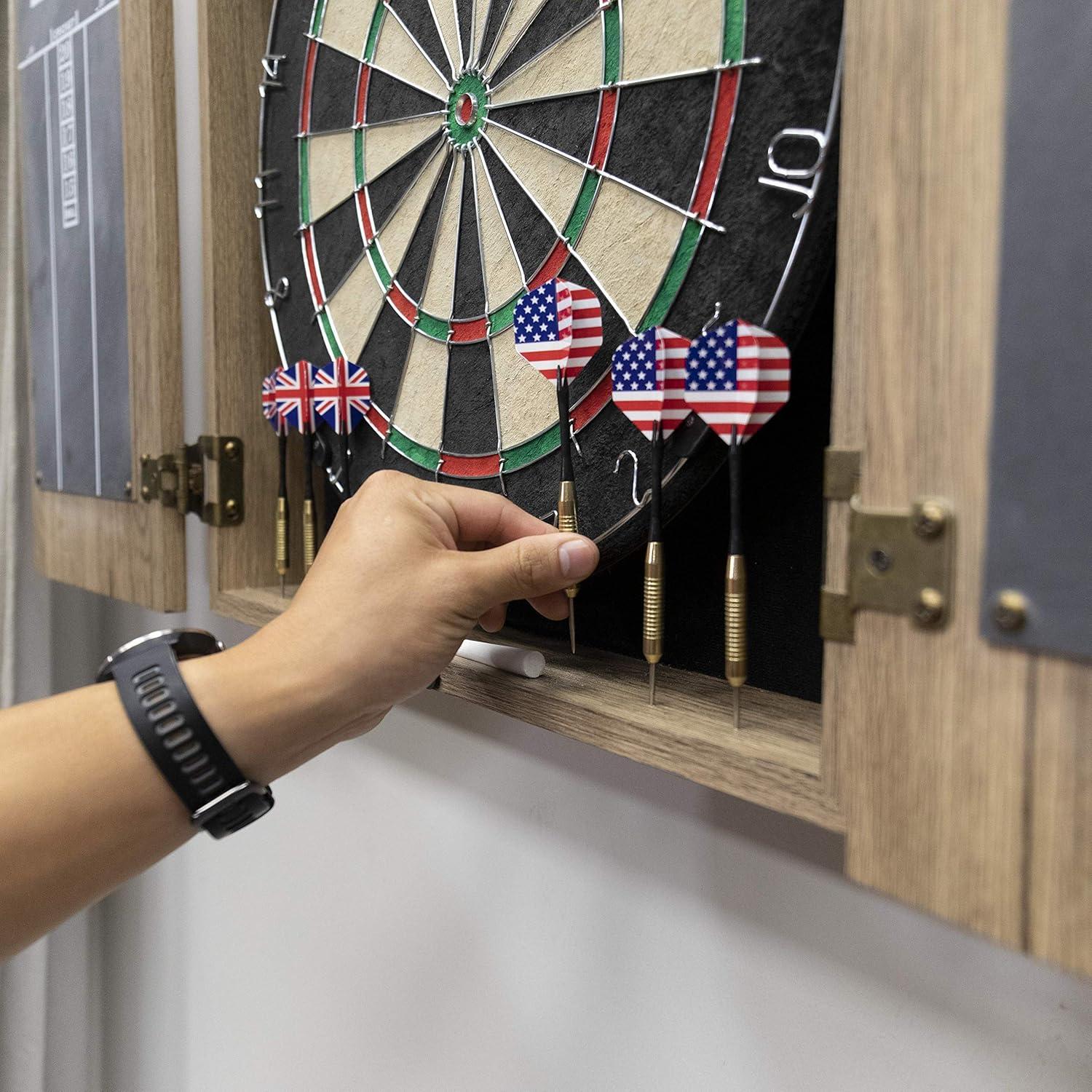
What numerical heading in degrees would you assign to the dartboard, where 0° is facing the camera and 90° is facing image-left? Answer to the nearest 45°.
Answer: approximately 45°

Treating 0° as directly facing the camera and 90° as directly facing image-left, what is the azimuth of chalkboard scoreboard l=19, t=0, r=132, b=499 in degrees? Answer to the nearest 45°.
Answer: approximately 45°

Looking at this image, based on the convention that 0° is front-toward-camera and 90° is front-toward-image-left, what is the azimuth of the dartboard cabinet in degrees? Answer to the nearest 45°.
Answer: approximately 45°
